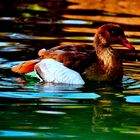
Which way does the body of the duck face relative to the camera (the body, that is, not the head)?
to the viewer's right
